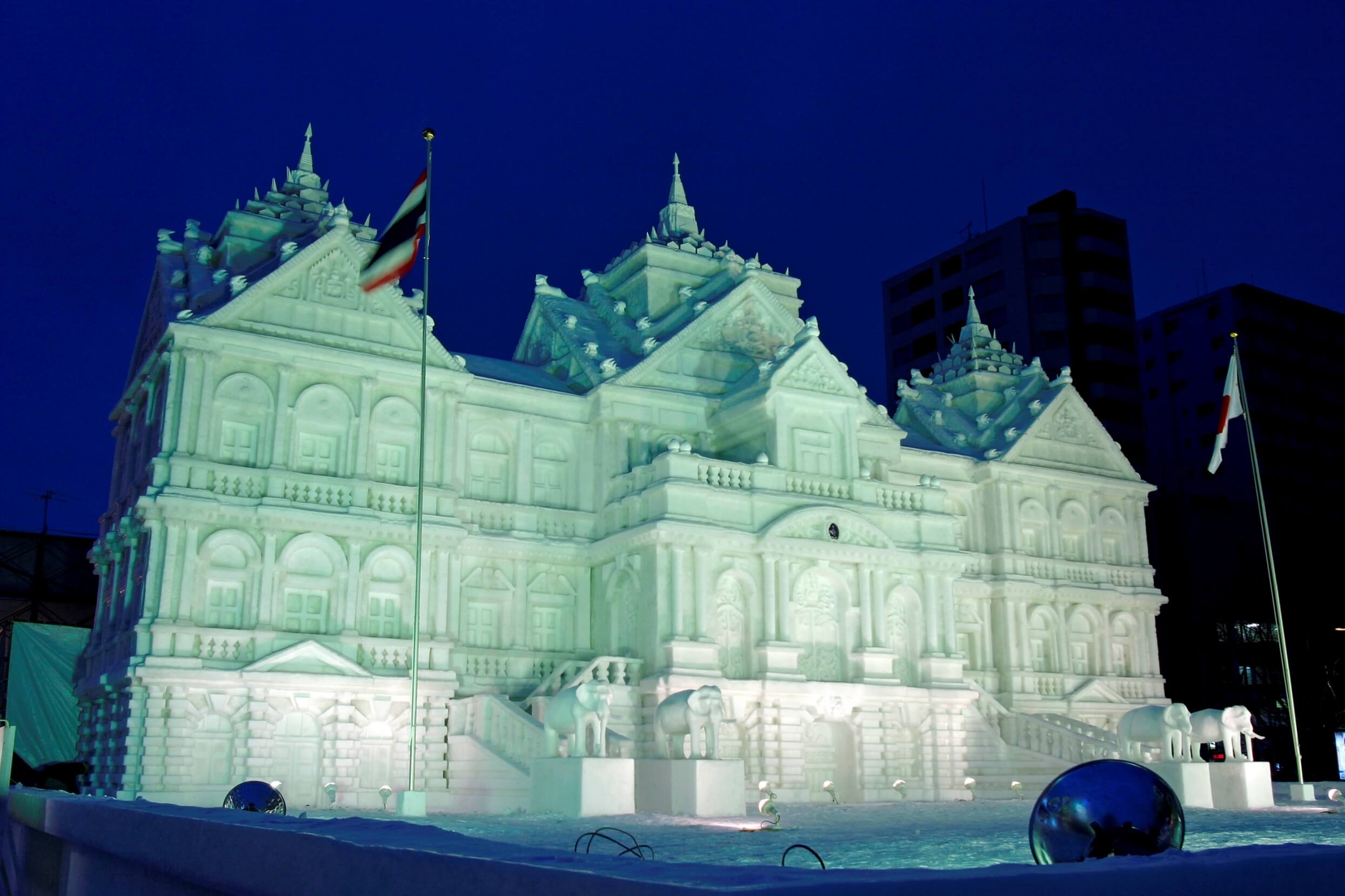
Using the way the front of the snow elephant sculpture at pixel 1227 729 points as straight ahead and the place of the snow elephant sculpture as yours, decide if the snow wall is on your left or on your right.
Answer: on your right

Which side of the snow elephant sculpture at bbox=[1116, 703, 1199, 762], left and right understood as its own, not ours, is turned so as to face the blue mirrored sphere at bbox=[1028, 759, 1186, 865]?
right

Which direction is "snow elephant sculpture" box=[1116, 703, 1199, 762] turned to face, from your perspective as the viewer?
facing to the right of the viewer

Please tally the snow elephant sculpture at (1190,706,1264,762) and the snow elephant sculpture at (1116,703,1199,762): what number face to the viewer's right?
2

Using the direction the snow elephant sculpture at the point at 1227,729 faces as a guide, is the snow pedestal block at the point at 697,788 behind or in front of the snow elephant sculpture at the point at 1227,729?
behind

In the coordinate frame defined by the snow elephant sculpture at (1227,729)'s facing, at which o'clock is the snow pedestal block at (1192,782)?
The snow pedestal block is roughly at 4 o'clock from the snow elephant sculpture.

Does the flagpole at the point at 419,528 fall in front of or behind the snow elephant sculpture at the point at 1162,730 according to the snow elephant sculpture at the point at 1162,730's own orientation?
behind

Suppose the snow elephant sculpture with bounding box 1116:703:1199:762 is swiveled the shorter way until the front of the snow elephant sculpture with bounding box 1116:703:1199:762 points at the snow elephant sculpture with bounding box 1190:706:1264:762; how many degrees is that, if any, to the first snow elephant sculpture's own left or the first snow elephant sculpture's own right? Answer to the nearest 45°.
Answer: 0° — it already faces it

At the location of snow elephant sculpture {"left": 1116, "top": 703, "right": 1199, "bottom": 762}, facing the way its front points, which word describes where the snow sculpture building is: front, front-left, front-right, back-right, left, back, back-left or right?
back

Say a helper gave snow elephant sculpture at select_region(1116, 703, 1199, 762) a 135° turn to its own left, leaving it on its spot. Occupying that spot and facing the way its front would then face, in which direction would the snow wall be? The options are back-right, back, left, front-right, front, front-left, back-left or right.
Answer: back-left

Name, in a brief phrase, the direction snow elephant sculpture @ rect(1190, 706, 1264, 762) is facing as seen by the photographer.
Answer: facing to the right of the viewer

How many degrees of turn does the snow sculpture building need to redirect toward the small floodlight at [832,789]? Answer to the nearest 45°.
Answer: approximately 45° to its left

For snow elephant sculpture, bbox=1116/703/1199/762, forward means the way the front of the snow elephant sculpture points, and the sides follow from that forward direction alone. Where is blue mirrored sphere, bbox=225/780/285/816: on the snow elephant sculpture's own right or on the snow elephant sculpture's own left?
on the snow elephant sculpture's own right

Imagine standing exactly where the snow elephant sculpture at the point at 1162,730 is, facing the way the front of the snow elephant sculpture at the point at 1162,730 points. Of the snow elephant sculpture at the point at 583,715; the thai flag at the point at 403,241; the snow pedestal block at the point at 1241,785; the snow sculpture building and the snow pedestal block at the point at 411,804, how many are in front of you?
1
